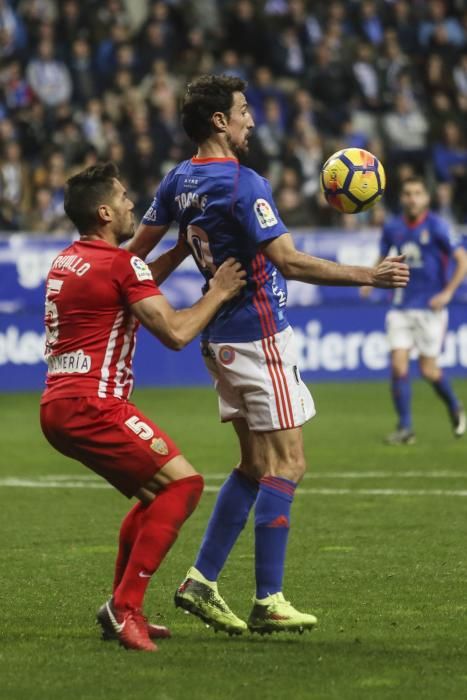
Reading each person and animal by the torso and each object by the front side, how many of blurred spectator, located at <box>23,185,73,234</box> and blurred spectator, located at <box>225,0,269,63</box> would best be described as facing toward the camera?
2

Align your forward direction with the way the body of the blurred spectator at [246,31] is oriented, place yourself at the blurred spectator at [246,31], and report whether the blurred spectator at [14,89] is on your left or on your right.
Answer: on your right

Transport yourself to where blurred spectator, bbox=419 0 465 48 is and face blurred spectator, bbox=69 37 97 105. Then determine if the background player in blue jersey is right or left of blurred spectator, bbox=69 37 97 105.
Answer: left

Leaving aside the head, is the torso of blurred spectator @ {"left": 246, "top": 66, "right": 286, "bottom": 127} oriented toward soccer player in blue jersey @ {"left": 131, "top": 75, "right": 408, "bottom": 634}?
yes

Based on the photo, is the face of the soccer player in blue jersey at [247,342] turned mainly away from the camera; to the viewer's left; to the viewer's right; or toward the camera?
to the viewer's right

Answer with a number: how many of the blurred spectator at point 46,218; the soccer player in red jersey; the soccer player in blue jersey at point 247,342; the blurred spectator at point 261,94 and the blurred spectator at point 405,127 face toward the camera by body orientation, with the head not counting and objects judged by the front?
3

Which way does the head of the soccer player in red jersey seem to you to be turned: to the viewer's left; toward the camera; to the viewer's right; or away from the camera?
to the viewer's right

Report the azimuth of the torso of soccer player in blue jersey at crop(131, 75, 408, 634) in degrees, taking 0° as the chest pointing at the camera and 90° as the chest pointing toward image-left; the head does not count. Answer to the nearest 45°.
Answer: approximately 225°

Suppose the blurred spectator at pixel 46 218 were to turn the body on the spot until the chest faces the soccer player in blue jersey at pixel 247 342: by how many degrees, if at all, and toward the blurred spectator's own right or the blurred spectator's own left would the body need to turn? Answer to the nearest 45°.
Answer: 0° — they already face them
